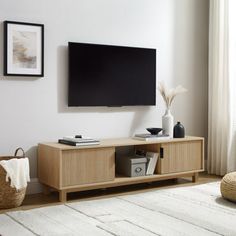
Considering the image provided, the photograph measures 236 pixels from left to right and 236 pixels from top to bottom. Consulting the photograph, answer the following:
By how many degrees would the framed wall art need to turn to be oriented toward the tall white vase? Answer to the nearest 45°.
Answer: approximately 45° to its left

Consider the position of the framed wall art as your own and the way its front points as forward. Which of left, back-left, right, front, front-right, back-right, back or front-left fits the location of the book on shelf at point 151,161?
front-left

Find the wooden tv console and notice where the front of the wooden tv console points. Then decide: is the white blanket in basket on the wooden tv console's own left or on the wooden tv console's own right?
on the wooden tv console's own right

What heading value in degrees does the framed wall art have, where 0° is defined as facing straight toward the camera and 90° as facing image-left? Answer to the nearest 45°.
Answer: approximately 315°

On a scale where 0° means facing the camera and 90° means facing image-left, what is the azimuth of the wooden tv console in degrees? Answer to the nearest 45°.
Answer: approximately 315°

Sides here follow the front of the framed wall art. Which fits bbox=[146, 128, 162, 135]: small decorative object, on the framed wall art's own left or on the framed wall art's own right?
on the framed wall art's own left

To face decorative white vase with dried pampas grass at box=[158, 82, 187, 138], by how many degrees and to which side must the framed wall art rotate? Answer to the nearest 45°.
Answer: approximately 45° to its left
